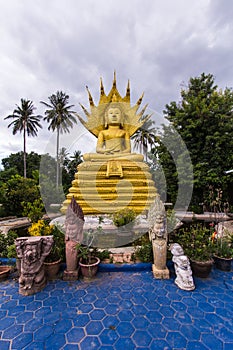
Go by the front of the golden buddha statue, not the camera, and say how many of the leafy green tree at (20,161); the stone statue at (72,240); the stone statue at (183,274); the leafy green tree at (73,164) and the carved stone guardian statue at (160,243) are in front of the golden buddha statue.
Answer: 3

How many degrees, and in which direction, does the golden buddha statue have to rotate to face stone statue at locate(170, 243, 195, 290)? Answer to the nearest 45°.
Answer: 0° — it already faces it

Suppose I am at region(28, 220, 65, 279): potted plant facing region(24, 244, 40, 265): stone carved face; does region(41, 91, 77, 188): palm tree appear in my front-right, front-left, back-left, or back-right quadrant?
back-right

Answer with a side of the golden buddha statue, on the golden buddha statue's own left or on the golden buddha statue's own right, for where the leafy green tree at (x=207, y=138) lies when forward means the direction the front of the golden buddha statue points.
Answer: on the golden buddha statue's own left

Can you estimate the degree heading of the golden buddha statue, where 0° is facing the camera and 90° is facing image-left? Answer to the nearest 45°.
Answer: approximately 0°

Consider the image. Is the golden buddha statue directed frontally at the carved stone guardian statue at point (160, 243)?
yes

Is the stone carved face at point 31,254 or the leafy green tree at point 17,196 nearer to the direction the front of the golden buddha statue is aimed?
the stone carved face

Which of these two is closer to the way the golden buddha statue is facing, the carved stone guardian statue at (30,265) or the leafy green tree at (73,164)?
the carved stone guardian statue

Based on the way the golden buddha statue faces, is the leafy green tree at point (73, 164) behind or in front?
behind

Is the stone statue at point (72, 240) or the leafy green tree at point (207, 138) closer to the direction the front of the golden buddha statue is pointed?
the stone statue

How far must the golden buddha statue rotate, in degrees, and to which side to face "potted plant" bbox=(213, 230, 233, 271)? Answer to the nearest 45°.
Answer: approximately 45° to its left

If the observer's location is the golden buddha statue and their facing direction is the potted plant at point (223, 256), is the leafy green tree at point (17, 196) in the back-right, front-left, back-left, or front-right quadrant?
back-right

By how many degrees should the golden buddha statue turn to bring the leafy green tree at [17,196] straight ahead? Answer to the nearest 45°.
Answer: approximately 135° to its right

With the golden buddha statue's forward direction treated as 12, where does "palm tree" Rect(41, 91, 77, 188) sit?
The palm tree is roughly at 5 o'clock from the golden buddha statue.
